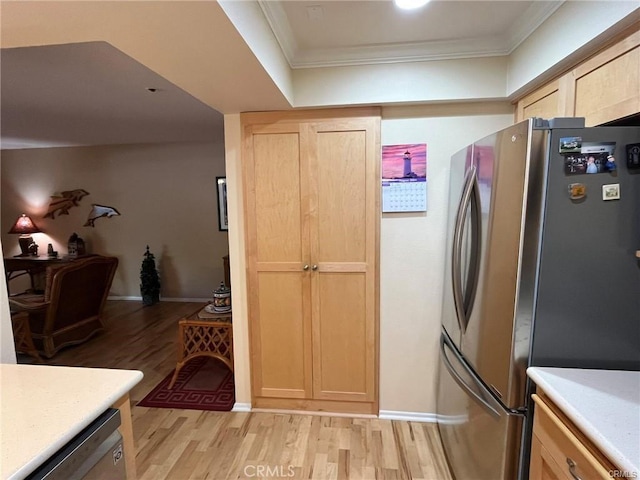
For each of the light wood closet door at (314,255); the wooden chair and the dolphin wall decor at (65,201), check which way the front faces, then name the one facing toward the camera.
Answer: the light wood closet door

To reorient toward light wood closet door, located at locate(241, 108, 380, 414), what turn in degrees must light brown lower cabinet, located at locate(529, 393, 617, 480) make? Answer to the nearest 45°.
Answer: approximately 45° to its right

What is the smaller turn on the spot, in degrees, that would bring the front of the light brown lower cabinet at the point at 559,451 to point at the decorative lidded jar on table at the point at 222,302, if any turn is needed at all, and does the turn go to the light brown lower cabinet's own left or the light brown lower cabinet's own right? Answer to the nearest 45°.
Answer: approximately 45° to the light brown lower cabinet's own right

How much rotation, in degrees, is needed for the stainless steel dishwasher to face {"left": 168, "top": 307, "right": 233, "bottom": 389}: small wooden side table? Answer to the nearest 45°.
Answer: approximately 90° to its left

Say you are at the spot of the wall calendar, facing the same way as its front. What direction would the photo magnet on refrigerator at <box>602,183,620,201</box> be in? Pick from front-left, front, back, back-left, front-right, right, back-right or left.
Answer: front-left

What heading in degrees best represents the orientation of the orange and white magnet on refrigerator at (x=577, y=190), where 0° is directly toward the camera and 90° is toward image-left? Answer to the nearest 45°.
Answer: approximately 0°

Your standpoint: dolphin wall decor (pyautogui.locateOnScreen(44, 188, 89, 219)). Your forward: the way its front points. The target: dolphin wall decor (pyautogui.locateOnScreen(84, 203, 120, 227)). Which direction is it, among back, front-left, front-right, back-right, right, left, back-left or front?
front-right

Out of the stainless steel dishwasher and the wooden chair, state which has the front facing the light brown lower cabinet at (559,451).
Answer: the stainless steel dishwasher

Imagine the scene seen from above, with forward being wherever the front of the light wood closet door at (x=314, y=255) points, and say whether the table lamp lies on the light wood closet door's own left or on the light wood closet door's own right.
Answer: on the light wood closet door's own right

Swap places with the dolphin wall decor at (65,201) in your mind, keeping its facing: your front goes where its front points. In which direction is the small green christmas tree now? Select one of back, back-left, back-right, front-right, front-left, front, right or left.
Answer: front-right

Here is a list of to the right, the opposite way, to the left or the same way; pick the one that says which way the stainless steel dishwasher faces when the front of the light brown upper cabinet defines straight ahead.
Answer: the opposite way

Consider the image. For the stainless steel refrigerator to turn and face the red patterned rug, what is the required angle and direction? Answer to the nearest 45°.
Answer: approximately 45° to its right

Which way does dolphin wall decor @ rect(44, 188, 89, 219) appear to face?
to the viewer's right

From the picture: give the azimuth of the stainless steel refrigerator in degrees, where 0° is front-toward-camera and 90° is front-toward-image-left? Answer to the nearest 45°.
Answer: approximately 45°
